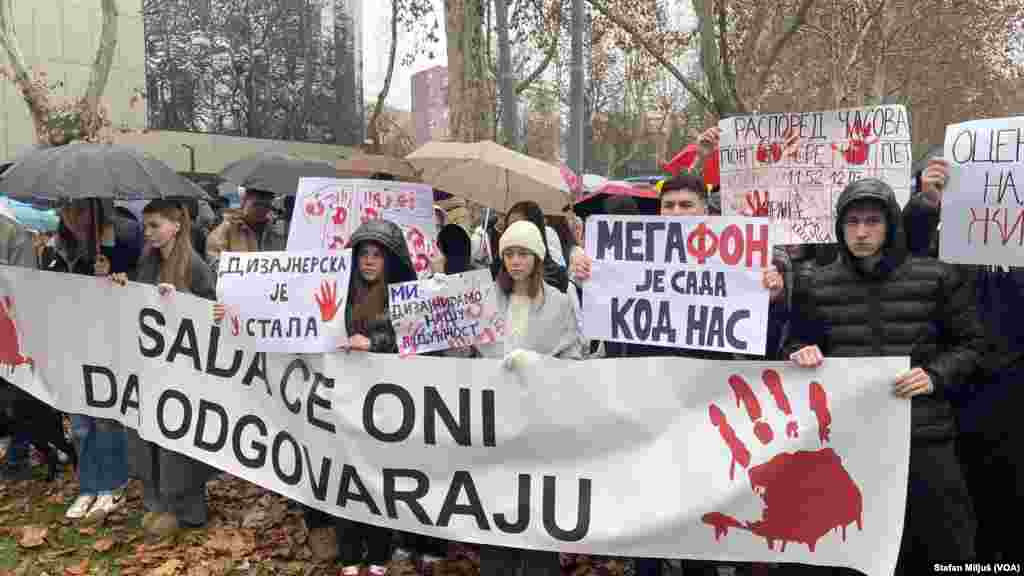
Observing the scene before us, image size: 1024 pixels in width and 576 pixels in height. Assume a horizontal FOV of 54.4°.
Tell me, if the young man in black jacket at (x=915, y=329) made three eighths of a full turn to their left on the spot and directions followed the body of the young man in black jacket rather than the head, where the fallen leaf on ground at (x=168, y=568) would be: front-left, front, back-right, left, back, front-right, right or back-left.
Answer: back-left

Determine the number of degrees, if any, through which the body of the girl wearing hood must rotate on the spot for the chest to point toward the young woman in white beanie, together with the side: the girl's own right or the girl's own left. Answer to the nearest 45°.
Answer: approximately 135° to the girl's own left

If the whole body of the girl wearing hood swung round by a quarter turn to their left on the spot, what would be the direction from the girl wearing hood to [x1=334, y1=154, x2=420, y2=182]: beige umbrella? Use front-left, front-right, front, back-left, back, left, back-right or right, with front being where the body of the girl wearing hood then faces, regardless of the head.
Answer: back-left

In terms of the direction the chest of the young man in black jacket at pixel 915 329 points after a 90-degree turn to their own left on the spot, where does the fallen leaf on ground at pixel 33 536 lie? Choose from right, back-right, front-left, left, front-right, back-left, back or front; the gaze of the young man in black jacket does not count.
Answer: back

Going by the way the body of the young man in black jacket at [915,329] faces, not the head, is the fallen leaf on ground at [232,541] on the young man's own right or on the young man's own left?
on the young man's own right

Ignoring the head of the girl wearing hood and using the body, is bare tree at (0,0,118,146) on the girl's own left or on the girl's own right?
on the girl's own right

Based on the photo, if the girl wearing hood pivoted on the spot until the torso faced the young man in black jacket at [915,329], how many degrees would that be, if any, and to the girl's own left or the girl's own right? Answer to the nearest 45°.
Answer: approximately 90° to the girl's own left

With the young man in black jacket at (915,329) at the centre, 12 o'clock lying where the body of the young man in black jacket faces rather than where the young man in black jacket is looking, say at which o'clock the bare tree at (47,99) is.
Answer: The bare tree is roughly at 4 o'clock from the young man in black jacket.
